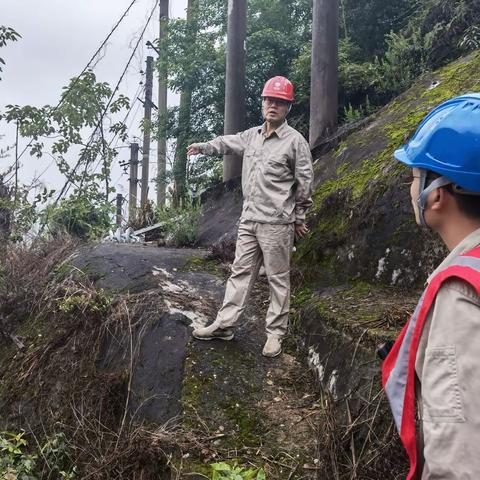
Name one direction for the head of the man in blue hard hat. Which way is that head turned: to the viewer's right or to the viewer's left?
to the viewer's left

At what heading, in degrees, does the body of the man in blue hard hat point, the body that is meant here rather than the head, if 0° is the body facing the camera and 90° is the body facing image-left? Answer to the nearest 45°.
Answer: approximately 90°

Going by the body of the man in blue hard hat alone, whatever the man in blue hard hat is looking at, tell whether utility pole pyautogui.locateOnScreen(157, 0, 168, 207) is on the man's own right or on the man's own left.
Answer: on the man's own right

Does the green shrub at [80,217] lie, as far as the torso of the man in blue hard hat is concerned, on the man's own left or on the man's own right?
on the man's own right

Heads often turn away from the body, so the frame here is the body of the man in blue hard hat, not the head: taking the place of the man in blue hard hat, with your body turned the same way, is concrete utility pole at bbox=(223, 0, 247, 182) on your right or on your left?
on your right

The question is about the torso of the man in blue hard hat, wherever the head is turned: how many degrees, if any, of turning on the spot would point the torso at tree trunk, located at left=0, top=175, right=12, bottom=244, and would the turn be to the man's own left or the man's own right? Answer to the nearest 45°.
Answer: approximately 45° to the man's own right

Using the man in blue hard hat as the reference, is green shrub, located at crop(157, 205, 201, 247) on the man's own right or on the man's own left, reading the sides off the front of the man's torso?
on the man's own right
